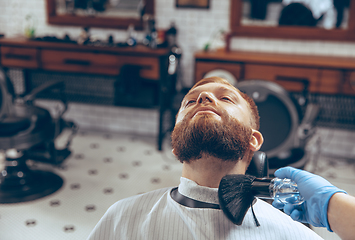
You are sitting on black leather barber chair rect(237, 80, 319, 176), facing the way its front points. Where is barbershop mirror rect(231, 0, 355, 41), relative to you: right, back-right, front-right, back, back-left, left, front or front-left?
front-left

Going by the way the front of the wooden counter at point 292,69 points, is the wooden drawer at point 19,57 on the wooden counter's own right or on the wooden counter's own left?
on the wooden counter's own right

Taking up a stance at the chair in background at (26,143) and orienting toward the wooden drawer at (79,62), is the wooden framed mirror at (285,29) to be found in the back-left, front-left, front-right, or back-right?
front-right

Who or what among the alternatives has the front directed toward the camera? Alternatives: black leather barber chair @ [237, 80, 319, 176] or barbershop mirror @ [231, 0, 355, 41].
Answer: the barbershop mirror

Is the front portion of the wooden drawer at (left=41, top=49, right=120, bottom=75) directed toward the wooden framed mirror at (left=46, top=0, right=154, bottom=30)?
no

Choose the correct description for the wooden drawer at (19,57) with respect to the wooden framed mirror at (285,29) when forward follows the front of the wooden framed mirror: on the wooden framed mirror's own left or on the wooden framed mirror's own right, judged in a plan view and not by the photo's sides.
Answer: on the wooden framed mirror's own right

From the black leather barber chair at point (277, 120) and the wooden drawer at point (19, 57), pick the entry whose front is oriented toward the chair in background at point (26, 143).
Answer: the wooden drawer

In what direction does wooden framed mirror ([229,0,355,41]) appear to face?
toward the camera

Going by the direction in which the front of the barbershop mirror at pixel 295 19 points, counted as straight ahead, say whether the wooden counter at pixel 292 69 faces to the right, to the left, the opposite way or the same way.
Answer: the same way

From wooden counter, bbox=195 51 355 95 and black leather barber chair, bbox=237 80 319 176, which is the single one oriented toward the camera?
the wooden counter

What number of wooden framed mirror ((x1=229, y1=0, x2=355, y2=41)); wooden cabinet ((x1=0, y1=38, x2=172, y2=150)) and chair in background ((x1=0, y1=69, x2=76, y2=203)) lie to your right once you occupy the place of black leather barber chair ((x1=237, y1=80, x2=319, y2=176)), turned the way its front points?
0

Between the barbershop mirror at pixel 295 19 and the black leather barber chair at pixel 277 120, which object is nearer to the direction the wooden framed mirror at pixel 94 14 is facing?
the black leather barber chair

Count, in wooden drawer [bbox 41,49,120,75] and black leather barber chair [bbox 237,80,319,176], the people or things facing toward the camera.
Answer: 1

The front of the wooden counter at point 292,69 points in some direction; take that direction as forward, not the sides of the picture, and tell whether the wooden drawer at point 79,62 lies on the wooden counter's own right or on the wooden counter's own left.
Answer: on the wooden counter's own right

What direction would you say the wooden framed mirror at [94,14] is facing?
toward the camera

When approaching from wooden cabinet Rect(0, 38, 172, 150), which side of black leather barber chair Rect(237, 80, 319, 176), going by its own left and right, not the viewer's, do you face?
left
